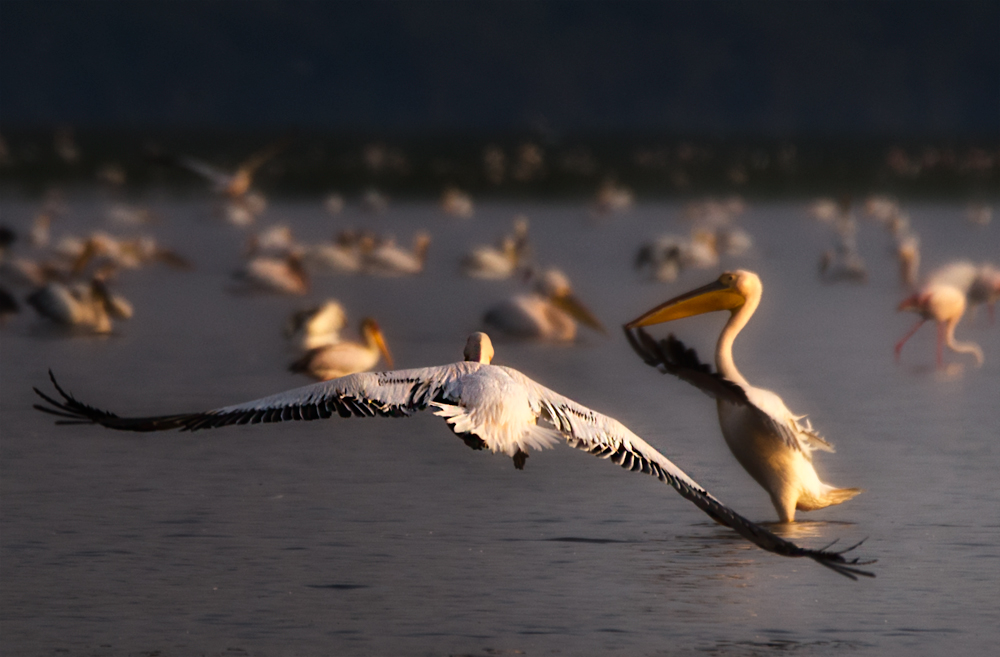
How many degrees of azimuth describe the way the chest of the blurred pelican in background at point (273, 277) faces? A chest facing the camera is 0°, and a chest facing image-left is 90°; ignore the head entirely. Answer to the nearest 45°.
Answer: approximately 270°

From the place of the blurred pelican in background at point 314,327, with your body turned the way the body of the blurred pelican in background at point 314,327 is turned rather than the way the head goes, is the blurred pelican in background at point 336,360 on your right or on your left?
on your right

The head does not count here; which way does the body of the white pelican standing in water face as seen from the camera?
to the viewer's left

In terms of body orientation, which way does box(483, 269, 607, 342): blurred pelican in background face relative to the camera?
to the viewer's right

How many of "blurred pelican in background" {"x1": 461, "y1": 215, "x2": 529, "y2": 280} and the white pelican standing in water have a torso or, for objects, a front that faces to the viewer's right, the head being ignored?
1

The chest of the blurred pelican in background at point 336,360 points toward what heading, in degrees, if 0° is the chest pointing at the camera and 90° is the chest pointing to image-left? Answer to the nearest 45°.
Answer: approximately 270°

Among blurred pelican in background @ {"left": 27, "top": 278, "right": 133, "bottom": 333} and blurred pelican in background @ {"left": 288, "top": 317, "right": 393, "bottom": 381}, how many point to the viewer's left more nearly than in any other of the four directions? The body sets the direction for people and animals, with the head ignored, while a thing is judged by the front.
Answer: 0
